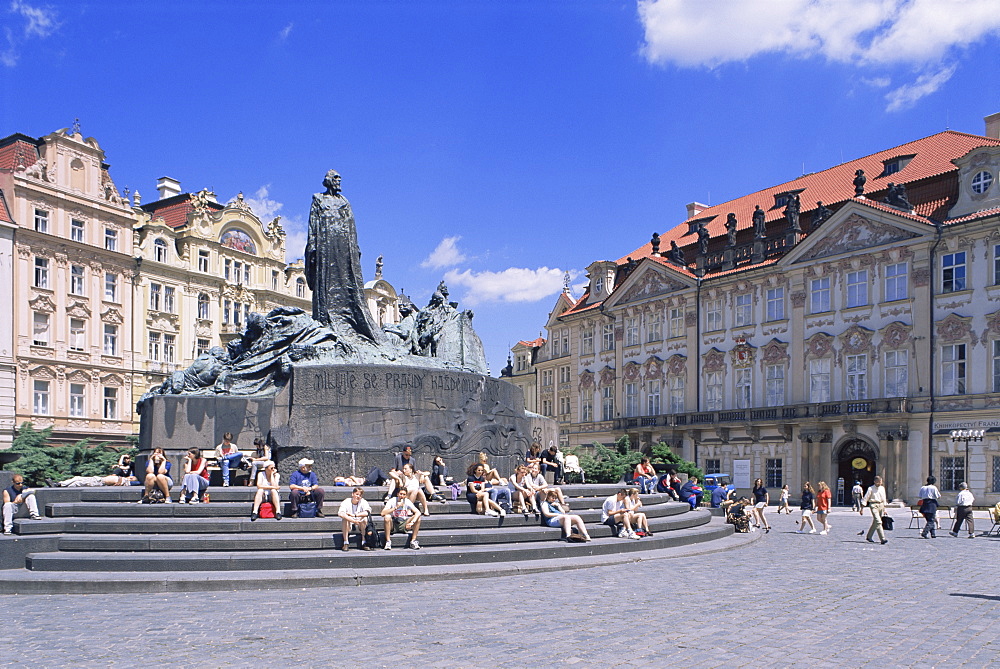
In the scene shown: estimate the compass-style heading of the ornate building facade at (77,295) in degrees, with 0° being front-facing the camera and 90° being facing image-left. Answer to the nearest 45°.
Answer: approximately 315°

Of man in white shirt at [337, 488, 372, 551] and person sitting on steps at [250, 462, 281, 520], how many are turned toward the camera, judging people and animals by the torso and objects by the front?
2

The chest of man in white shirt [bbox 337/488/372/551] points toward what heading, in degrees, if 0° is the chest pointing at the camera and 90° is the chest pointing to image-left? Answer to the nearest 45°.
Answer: approximately 0°

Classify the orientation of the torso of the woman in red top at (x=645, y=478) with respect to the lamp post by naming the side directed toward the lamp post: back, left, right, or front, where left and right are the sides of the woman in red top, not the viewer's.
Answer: left

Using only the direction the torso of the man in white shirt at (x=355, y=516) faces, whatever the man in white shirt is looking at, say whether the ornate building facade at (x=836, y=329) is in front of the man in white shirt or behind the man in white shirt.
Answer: behind
